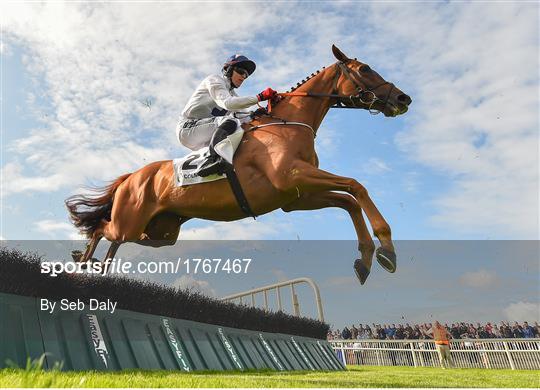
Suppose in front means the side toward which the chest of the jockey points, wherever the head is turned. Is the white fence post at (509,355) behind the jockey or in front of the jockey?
in front

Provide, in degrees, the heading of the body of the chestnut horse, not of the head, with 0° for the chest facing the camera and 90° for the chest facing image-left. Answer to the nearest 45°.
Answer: approximately 270°

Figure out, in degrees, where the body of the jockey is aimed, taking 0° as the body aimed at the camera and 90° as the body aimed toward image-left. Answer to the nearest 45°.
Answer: approximately 270°
